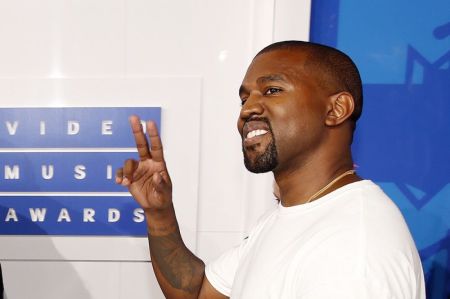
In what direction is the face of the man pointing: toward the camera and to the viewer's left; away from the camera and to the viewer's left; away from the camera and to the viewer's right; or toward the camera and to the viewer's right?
toward the camera and to the viewer's left

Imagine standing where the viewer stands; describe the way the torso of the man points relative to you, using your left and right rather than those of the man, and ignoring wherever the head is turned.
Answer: facing the viewer and to the left of the viewer
